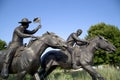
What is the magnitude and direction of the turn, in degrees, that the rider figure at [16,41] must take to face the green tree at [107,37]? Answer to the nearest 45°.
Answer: approximately 45° to its left

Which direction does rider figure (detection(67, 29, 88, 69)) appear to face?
to the viewer's right

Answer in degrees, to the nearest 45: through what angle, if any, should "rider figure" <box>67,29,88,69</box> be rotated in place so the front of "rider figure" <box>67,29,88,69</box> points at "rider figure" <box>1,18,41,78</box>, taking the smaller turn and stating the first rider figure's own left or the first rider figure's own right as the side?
approximately 135° to the first rider figure's own right

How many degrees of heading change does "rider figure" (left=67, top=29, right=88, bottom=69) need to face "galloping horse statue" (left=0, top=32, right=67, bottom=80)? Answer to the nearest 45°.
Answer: approximately 135° to its right

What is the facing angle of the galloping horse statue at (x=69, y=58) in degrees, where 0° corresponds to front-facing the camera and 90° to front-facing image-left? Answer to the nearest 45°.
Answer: approximately 270°

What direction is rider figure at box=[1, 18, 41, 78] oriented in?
to the viewer's right

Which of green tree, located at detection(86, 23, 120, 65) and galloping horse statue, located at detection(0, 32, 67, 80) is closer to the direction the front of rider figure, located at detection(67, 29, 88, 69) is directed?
the green tree

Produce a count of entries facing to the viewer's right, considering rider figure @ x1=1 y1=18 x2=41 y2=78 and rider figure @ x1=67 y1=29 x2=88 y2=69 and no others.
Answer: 2

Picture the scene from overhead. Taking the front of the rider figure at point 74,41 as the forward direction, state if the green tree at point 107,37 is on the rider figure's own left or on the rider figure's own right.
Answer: on the rider figure's own left
